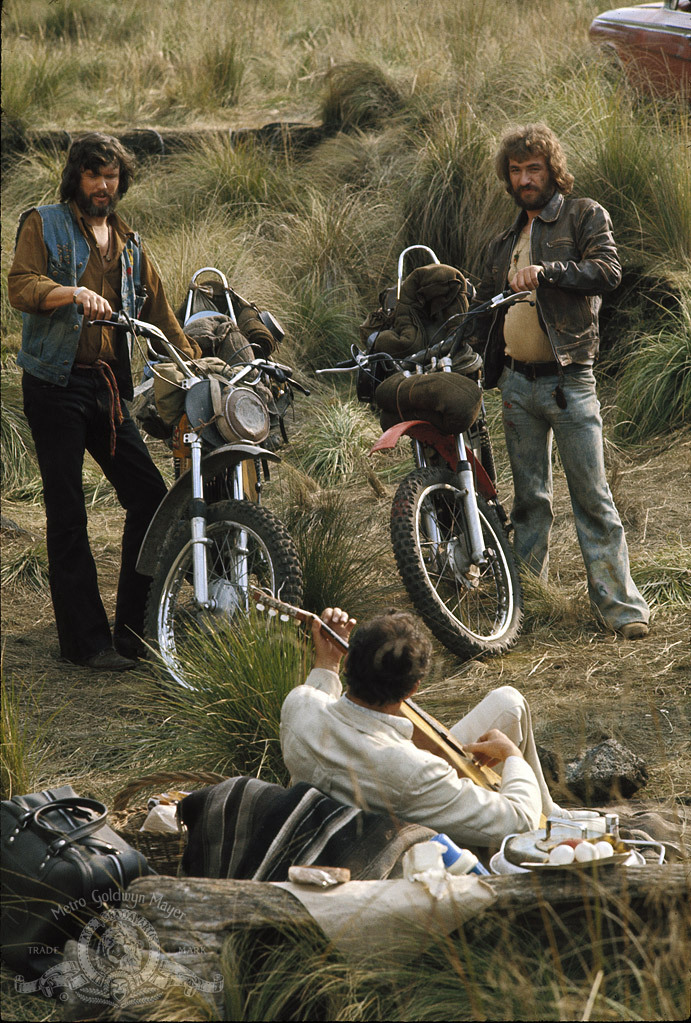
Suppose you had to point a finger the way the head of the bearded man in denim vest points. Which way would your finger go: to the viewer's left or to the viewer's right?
to the viewer's right

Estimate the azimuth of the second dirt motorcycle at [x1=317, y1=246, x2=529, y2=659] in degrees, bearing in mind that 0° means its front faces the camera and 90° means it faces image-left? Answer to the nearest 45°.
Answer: approximately 45°

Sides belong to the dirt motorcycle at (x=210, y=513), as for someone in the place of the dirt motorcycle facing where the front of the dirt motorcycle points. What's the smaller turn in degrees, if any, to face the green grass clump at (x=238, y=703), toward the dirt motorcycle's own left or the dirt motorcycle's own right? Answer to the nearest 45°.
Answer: approximately 45° to the dirt motorcycle's own right

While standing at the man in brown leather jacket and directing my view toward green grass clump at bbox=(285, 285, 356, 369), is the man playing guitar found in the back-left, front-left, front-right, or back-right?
back-left

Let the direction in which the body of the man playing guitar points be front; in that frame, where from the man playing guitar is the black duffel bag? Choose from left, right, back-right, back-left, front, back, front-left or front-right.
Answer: back-left

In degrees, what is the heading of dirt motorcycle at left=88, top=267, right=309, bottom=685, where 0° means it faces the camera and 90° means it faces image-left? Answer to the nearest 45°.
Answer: approximately 315°
